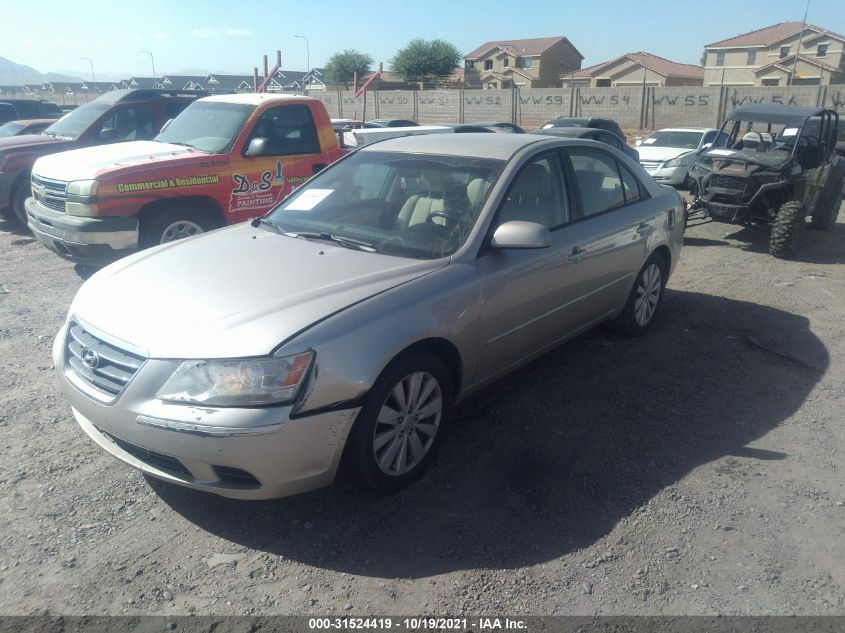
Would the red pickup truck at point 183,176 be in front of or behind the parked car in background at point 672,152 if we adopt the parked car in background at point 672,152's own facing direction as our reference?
in front

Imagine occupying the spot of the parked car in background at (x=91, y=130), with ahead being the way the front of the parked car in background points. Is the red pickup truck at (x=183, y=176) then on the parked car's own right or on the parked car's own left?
on the parked car's own left

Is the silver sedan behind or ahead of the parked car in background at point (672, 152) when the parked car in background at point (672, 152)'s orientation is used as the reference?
ahead

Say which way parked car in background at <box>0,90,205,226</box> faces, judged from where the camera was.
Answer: facing the viewer and to the left of the viewer

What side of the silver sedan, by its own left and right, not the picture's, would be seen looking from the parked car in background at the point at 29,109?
right

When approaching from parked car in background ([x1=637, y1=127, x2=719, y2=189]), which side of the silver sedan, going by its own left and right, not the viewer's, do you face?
back

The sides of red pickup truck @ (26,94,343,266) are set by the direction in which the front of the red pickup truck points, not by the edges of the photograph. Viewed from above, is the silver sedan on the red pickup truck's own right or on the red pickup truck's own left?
on the red pickup truck's own left

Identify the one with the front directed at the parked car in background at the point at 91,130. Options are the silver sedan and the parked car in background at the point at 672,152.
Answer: the parked car in background at the point at 672,152

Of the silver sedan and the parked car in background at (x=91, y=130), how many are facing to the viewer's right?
0

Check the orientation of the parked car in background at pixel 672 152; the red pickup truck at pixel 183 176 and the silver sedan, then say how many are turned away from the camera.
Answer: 0
